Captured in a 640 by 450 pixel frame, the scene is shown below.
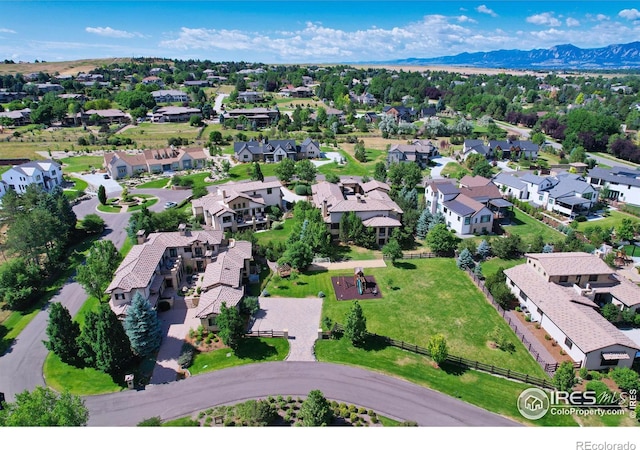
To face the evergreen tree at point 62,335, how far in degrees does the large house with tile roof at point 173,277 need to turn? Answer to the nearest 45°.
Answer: approximately 45° to its right

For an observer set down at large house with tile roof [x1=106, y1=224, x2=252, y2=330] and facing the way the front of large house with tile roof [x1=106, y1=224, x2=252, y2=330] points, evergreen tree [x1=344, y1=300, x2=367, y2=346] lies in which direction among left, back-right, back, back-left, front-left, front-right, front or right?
front-left

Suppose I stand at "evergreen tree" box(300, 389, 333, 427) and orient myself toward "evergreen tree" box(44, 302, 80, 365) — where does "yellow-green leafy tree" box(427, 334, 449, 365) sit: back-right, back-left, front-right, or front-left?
back-right

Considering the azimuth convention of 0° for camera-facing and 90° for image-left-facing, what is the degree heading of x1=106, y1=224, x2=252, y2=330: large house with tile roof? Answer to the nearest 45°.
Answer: approximately 0°

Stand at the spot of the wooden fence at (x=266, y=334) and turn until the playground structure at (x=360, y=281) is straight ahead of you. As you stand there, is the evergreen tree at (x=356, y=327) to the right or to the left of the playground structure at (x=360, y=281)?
right

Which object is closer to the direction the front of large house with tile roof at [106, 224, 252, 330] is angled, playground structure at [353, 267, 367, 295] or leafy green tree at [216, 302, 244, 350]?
the leafy green tree

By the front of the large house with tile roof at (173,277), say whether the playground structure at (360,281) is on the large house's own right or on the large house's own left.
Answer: on the large house's own left

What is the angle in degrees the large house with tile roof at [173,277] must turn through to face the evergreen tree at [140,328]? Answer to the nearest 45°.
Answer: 0° — it already faces it

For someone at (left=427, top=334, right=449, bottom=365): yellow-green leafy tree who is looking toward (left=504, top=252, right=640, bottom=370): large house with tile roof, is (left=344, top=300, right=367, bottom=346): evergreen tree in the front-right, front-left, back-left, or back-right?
back-left

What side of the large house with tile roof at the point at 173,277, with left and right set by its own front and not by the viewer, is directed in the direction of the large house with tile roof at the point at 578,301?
left
